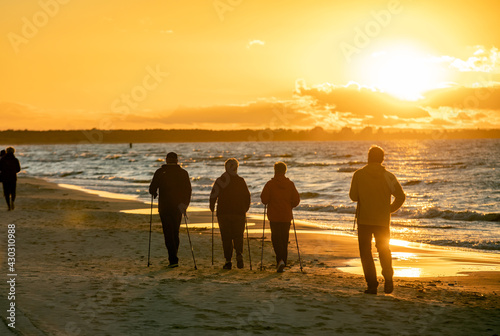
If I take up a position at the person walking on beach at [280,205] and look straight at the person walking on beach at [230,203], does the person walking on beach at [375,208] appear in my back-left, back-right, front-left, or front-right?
back-left

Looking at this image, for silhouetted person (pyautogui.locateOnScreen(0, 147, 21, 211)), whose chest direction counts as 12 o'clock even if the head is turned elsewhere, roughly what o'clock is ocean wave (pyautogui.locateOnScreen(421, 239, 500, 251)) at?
The ocean wave is roughly at 4 o'clock from the silhouetted person.

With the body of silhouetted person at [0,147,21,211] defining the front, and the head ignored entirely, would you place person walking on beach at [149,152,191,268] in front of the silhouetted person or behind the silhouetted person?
behind

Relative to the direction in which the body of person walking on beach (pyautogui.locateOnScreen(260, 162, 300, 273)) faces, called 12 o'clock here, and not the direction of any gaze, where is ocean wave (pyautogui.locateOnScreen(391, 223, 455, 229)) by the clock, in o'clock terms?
The ocean wave is roughly at 1 o'clock from the person walking on beach.

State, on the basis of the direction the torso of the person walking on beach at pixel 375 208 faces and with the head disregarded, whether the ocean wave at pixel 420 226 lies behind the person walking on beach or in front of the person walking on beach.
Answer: in front

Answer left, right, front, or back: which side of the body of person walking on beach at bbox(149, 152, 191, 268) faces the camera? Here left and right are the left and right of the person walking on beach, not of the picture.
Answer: back

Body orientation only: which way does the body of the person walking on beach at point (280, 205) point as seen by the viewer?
away from the camera

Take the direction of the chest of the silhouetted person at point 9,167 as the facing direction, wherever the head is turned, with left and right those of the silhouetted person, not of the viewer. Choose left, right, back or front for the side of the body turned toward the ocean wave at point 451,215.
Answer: right

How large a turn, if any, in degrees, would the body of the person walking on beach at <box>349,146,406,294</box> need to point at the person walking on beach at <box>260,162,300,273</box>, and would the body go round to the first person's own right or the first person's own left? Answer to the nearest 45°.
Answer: approximately 45° to the first person's own left

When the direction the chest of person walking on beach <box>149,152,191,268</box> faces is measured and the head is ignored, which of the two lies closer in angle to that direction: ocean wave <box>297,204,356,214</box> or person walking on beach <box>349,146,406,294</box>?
the ocean wave

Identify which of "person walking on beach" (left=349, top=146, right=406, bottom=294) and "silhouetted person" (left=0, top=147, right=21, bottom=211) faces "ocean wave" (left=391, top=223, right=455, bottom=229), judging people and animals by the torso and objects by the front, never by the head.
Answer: the person walking on beach

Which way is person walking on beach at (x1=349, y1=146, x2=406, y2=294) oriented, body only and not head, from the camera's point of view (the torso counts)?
away from the camera

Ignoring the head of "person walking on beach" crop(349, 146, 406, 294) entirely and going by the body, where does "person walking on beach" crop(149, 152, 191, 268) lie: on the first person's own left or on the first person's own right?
on the first person's own left
